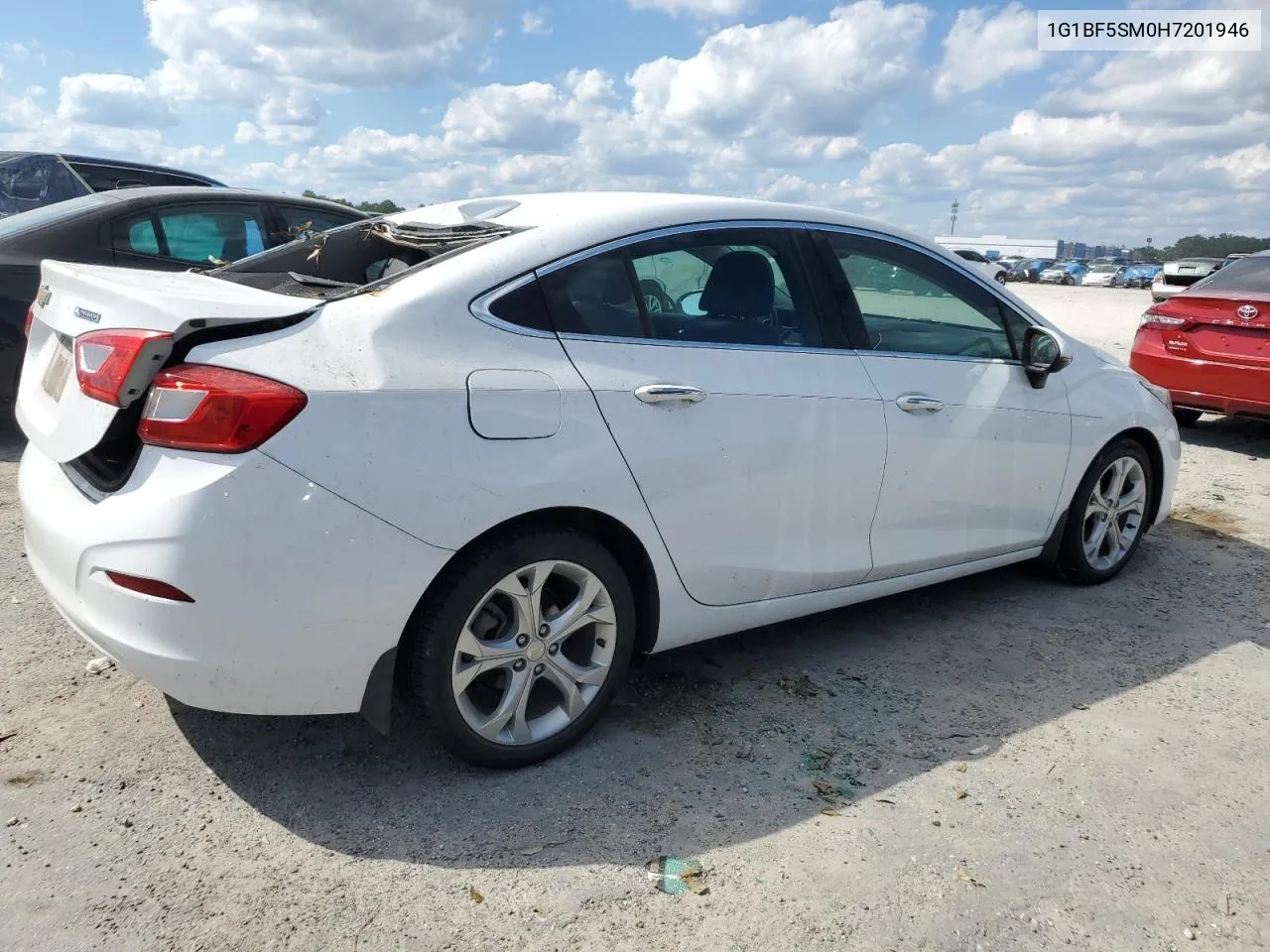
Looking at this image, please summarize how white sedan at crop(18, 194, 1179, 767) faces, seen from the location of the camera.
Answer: facing away from the viewer and to the right of the viewer

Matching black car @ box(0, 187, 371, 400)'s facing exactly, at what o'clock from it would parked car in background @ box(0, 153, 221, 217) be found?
The parked car in background is roughly at 10 o'clock from the black car.

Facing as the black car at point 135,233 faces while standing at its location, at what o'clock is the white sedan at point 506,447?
The white sedan is roughly at 2 o'clock from the black car.

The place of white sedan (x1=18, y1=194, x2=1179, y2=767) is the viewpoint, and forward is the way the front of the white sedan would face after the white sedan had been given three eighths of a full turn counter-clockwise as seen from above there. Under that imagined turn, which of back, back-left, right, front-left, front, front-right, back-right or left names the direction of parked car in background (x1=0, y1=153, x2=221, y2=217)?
front-right

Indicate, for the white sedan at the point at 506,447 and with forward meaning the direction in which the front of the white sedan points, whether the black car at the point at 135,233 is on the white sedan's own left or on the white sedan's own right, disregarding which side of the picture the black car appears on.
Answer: on the white sedan's own left

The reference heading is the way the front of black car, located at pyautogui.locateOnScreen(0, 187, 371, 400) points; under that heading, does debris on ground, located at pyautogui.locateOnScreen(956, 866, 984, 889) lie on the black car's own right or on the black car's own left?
on the black car's own right

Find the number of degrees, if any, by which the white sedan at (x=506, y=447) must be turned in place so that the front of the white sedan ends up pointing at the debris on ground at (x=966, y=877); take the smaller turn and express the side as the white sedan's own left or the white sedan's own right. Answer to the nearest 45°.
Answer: approximately 90° to the white sedan's own right
